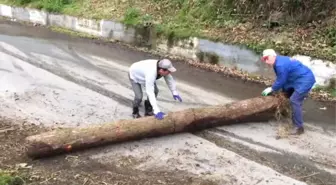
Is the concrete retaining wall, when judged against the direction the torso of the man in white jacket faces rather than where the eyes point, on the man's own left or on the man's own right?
on the man's own left

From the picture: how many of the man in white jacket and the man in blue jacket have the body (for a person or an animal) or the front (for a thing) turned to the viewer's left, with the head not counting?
1

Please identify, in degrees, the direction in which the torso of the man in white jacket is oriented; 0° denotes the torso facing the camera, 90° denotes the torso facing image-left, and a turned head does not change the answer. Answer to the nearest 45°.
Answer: approximately 270°

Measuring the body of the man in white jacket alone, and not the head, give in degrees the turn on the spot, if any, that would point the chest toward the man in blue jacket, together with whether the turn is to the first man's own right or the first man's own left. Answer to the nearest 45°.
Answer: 0° — they already face them

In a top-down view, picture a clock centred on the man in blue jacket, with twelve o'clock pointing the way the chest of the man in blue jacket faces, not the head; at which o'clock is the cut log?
The cut log is roughly at 11 o'clock from the man in blue jacket.

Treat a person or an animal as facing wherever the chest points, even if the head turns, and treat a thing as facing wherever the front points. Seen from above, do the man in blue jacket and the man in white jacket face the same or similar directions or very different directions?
very different directions

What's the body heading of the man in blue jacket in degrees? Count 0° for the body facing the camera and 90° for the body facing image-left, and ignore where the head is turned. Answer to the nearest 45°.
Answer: approximately 90°

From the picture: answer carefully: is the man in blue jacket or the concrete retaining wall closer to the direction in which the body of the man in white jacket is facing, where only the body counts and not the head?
the man in blue jacket
